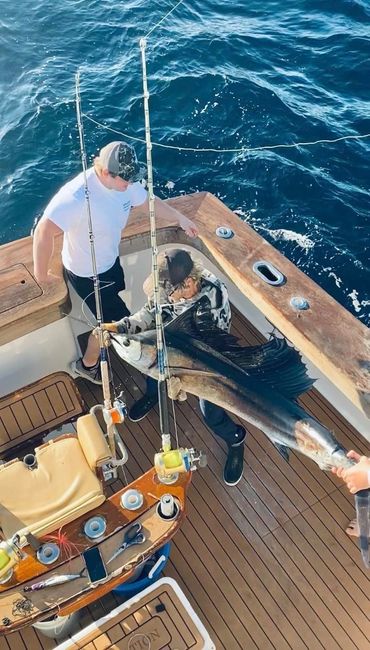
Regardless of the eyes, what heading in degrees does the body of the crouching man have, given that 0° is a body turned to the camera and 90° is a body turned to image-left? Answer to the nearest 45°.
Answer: approximately 0°

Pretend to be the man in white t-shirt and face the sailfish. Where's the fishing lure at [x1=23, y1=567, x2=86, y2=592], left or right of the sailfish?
right

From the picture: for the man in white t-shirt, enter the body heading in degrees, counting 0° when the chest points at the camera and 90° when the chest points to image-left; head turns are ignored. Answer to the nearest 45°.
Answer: approximately 315°

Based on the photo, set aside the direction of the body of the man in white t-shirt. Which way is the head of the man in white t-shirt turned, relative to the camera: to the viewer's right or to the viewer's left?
to the viewer's right
